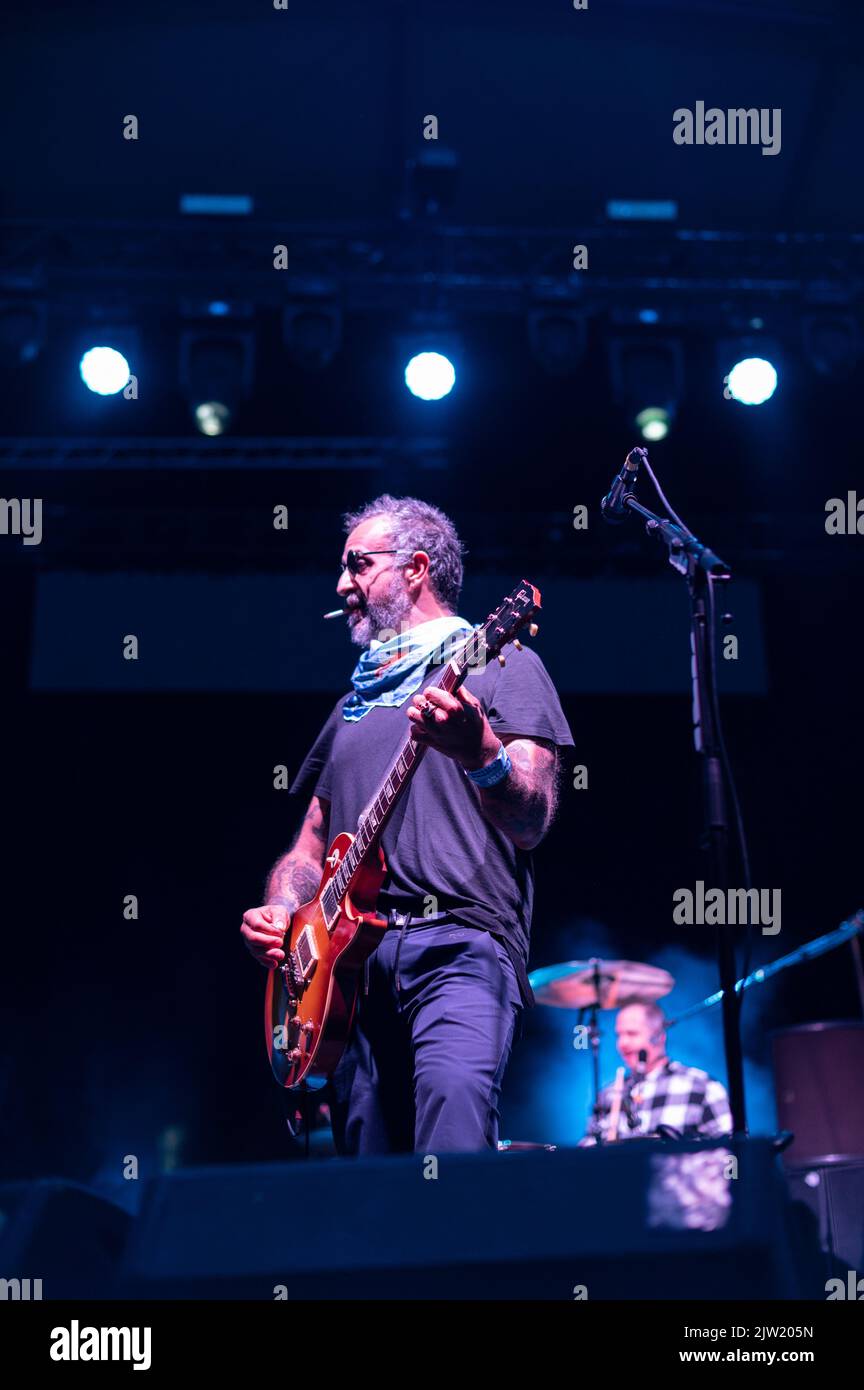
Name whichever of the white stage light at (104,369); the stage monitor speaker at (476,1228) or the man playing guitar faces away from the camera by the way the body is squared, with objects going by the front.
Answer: the stage monitor speaker

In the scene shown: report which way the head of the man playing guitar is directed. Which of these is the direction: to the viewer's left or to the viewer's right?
to the viewer's left

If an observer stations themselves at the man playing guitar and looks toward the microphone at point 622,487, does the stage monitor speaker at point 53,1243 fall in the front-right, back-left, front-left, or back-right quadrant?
back-right

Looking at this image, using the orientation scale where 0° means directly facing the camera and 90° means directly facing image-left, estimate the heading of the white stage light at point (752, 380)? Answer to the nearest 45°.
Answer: approximately 0°

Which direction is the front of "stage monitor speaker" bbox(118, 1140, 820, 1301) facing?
away from the camera

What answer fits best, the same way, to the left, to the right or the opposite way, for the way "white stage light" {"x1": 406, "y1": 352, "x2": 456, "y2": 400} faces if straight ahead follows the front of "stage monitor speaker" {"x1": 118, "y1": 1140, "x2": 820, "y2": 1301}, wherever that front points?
the opposite way
